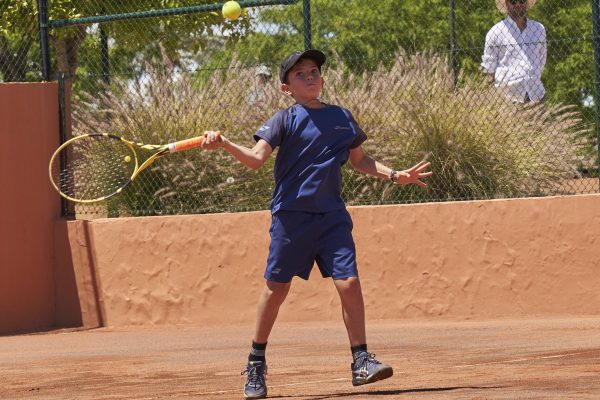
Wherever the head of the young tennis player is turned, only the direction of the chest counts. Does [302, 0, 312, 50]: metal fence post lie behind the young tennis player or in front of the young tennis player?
behind

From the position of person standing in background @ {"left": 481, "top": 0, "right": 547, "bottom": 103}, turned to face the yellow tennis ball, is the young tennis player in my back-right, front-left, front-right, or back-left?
front-left

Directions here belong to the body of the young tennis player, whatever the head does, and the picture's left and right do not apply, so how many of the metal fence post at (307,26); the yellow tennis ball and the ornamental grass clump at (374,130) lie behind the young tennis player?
3

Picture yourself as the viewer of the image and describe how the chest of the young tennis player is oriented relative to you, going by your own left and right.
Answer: facing the viewer

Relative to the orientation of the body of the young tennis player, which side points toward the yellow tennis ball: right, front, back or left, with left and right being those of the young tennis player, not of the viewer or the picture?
front

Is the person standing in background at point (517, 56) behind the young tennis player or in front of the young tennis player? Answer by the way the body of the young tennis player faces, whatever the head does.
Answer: behind

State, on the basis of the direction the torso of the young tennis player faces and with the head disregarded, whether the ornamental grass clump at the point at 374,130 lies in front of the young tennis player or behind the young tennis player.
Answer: behind
